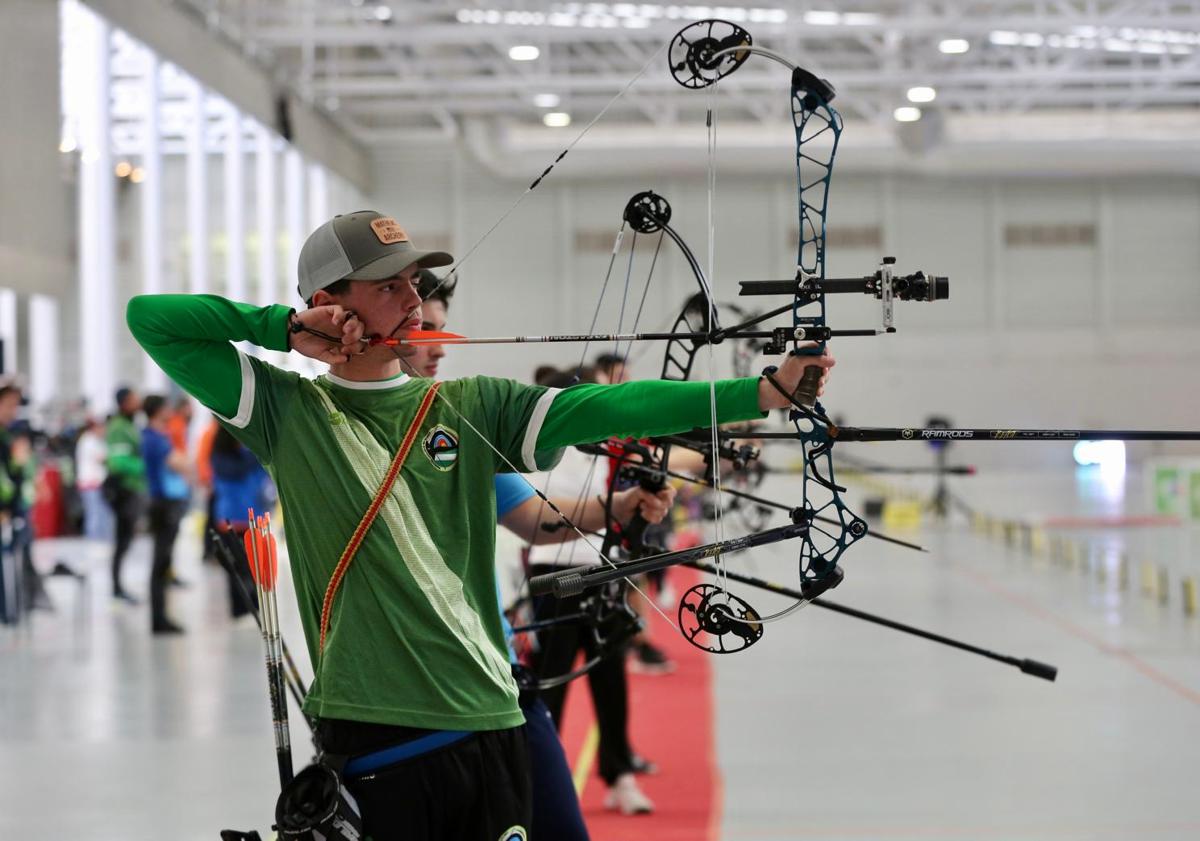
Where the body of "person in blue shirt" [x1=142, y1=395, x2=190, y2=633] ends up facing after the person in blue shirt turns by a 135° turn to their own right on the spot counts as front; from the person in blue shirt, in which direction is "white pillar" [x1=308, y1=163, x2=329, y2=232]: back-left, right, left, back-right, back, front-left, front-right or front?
back-right

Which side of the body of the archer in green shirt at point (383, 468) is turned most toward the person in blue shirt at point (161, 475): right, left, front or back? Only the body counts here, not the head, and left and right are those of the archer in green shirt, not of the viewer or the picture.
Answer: back

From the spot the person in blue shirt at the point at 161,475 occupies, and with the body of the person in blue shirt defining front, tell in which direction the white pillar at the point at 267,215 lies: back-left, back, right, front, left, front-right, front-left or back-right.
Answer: left

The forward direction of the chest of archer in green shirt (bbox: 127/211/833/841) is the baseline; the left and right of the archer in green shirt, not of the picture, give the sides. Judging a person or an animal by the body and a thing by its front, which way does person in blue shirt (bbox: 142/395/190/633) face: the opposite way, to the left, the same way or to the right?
to the left

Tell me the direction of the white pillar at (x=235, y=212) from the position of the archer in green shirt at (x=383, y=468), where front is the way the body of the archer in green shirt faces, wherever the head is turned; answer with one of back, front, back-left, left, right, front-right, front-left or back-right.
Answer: back

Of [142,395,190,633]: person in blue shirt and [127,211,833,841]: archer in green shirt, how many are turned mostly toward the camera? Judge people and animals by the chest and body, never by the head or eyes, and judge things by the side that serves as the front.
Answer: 1

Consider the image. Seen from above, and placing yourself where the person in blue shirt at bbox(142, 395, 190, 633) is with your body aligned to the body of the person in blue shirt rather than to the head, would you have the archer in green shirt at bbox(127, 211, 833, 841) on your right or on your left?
on your right

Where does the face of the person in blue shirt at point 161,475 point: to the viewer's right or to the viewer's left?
to the viewer's right

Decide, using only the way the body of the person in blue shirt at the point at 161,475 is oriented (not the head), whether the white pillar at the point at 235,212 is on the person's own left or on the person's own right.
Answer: on the person's own left

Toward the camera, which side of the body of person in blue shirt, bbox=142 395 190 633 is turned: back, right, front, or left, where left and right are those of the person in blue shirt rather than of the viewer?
right

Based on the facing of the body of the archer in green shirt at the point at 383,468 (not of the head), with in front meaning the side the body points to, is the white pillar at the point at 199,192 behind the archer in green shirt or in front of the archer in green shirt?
behind

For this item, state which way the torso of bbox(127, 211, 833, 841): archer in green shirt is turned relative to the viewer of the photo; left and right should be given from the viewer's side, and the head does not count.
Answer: facing the viewer

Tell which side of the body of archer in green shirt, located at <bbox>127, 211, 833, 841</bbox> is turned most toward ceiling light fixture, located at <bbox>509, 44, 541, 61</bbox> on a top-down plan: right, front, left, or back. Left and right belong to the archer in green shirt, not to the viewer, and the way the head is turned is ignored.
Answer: back
